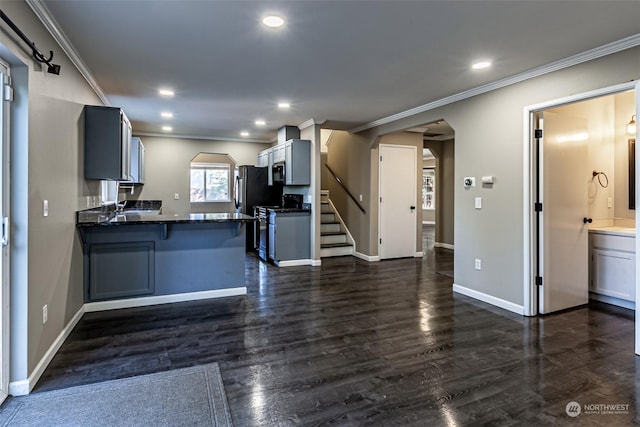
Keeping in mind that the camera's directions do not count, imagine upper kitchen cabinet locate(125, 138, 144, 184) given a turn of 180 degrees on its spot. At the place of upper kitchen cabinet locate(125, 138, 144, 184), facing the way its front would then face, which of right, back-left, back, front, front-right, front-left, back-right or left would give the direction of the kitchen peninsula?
left

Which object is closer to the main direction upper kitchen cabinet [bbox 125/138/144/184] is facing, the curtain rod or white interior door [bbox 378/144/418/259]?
the white interior door

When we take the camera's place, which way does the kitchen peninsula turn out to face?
facing the viewer

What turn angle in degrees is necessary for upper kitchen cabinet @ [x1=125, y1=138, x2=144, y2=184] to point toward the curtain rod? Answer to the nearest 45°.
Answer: approximately 90° to its right

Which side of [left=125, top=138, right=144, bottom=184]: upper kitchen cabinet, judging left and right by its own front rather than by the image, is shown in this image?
right

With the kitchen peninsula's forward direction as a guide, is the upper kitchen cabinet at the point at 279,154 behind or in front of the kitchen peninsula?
behind

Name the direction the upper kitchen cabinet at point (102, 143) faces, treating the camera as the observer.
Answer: facing to the right of the viewer

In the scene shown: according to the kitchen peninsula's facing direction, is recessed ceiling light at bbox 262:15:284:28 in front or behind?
in front
